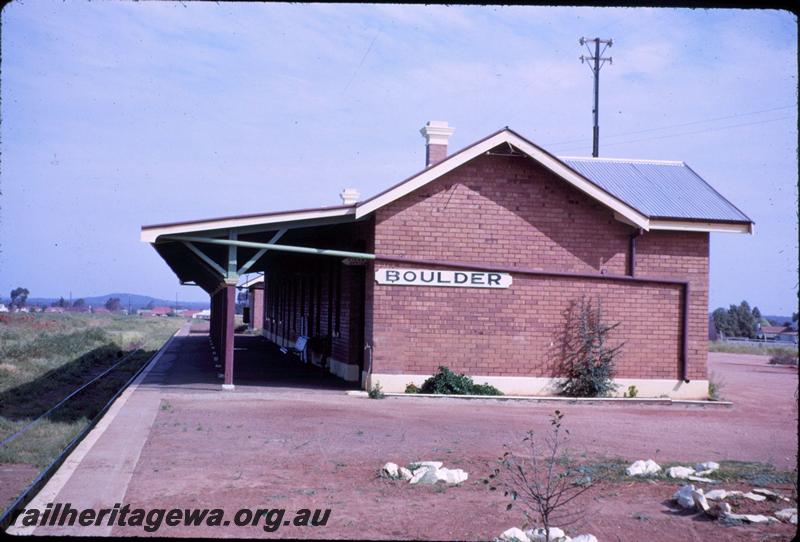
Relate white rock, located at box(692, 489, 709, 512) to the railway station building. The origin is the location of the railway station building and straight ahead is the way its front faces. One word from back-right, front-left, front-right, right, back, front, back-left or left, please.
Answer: left

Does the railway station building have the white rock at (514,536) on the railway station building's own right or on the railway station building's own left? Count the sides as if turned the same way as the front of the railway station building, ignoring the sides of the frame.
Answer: on the railway station building's own left

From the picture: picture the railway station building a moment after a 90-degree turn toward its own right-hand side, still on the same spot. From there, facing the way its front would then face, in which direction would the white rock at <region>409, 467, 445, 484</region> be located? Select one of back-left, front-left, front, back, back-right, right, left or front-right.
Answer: back

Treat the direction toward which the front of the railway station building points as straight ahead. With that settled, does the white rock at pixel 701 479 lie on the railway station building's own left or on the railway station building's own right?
on the railway station building's own left

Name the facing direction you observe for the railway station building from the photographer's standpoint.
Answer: facing to the left of the viewer

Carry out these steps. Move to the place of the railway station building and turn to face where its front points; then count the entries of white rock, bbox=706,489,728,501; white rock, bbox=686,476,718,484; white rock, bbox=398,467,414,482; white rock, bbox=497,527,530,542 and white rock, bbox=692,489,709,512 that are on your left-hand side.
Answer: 5

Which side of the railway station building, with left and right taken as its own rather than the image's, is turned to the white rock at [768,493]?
left

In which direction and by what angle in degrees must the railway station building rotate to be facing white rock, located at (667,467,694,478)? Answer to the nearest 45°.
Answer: approximately 90° to its left

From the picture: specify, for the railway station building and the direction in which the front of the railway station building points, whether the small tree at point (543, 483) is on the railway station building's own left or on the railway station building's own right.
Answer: on the railway station building's own left

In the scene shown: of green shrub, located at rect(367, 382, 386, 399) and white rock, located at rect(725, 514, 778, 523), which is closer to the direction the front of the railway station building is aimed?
the green shrub

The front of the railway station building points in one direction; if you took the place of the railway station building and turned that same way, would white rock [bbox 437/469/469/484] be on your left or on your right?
on your left

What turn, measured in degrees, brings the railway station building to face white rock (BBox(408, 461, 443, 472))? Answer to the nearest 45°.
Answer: approximately 90° to its left

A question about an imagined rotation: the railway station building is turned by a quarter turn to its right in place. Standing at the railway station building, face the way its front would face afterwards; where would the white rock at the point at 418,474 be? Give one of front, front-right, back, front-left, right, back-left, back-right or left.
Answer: back

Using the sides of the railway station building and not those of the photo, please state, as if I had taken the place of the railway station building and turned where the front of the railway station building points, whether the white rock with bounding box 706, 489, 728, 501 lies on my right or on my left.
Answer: on my left

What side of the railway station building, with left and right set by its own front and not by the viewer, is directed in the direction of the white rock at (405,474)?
left
